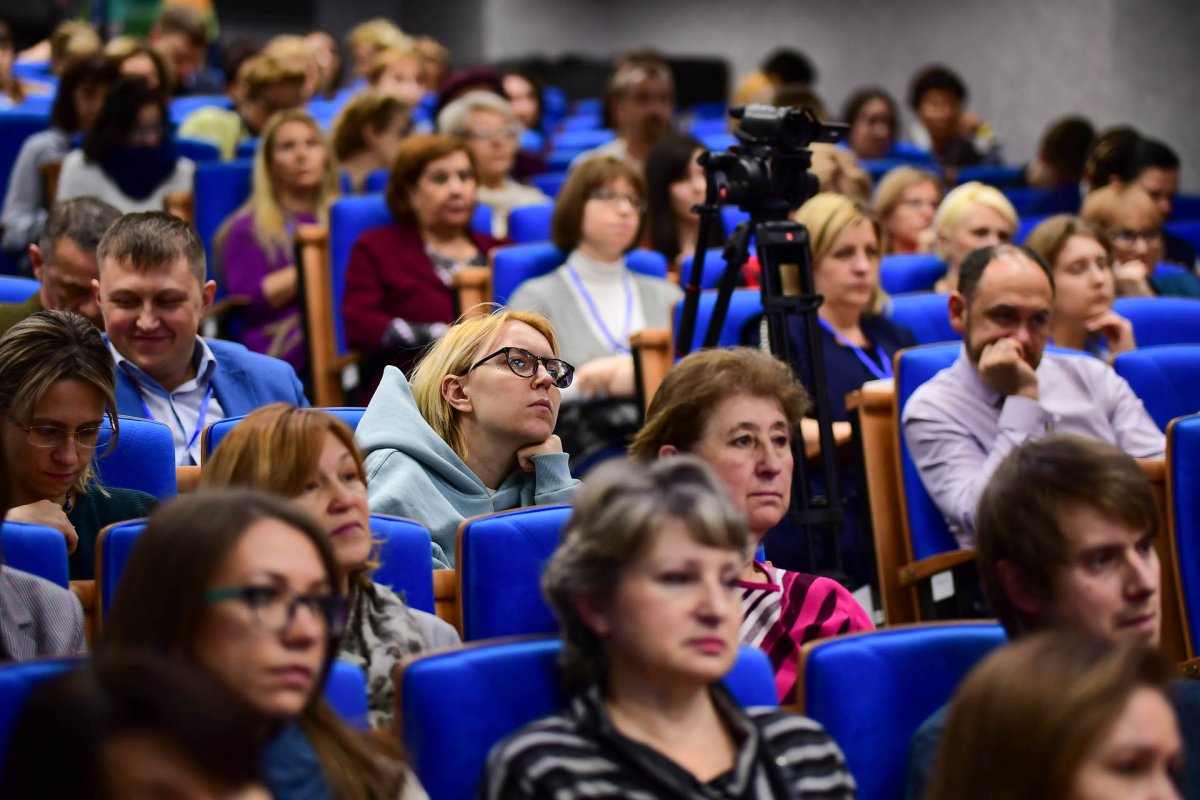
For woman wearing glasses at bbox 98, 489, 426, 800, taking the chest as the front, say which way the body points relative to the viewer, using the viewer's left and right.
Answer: facing the viewer and to the right of the viewer

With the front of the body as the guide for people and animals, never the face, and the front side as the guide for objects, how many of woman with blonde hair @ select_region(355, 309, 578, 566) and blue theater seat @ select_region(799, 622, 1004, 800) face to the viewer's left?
0

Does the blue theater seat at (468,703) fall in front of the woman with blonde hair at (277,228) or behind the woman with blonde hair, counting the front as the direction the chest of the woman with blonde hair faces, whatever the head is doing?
in front

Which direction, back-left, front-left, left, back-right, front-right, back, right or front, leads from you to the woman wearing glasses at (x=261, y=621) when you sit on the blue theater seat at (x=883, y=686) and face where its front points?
right

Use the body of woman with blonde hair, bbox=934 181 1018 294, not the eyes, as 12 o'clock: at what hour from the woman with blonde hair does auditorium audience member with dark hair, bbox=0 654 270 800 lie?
The auditorium audience member with dark hair is roughly at 2 o'clock from the woman with blonde hair.

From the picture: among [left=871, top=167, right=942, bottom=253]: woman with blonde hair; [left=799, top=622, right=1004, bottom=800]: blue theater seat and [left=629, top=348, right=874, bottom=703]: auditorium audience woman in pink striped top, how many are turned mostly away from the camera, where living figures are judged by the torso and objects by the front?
0

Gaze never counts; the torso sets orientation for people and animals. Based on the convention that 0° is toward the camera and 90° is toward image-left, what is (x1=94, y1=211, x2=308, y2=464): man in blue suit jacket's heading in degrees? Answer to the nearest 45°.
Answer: approximately 0°

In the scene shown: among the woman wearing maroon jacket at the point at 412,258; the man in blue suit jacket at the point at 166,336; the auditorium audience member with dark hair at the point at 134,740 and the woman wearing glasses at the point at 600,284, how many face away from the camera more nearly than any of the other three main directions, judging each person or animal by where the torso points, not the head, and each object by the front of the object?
0

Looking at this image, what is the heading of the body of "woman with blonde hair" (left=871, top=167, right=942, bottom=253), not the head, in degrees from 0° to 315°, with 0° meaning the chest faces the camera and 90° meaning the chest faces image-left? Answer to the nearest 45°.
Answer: approximately 315°

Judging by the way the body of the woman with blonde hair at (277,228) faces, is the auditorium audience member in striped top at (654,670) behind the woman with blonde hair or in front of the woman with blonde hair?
in front

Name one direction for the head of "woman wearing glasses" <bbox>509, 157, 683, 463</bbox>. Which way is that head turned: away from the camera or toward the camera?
toward the camera

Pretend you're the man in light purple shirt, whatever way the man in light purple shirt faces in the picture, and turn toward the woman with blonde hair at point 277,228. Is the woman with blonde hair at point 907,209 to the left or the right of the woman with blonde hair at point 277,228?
right

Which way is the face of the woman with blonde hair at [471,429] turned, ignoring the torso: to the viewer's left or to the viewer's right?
to the viewer's right
